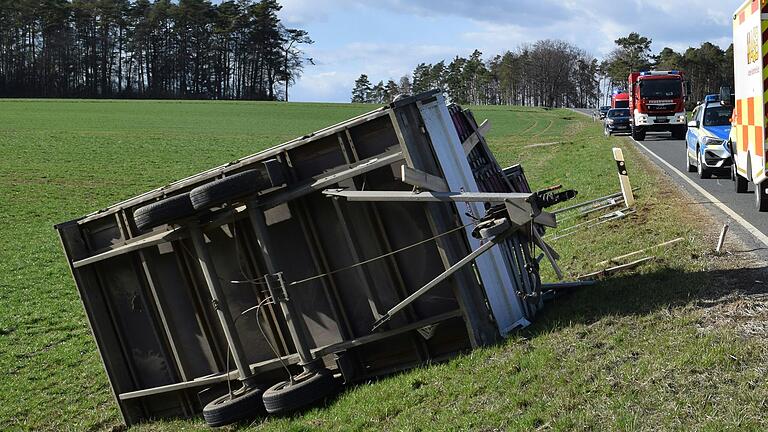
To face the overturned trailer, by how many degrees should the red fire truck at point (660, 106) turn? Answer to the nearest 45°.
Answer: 0° — it already faces it

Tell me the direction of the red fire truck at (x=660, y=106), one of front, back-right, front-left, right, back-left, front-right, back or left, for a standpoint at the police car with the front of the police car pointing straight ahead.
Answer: back-left

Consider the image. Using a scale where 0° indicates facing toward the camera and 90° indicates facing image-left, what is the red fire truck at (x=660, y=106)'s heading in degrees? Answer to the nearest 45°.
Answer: approximately 0°

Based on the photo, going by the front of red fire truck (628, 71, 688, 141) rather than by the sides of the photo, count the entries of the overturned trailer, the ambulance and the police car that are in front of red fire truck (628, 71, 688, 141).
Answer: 3

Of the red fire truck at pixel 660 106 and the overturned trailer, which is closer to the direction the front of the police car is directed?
the overturned trailer

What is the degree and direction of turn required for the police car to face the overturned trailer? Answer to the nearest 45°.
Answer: approximately 45° to its right

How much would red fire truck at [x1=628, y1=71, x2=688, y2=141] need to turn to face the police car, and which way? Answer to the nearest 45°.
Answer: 0° — it already faces it

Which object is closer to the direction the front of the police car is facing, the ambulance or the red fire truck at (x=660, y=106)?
the ambulance

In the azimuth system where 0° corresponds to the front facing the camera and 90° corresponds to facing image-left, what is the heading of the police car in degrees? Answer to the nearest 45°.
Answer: approximately 315°
